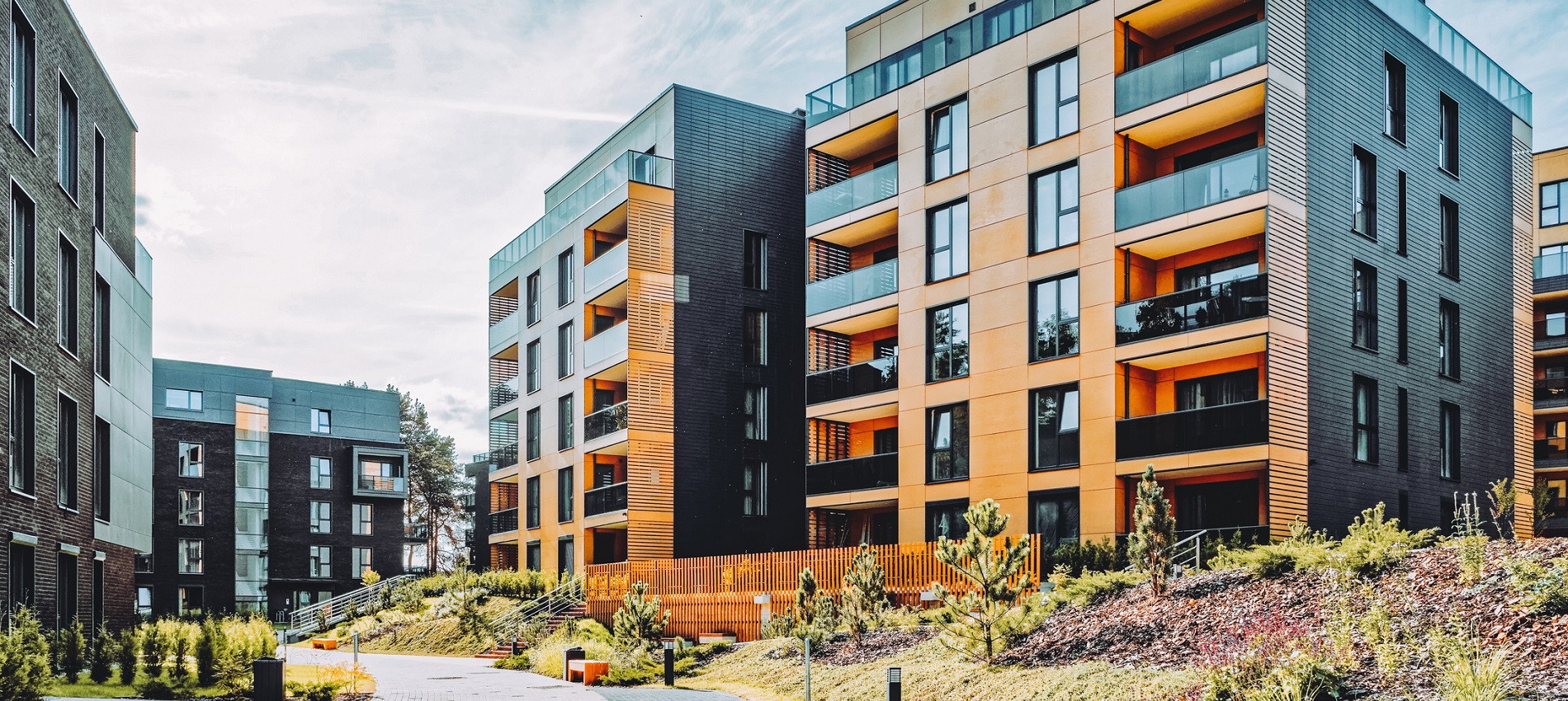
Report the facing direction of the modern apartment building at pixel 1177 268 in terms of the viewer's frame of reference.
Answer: facing the viewer and to the left of the viewer

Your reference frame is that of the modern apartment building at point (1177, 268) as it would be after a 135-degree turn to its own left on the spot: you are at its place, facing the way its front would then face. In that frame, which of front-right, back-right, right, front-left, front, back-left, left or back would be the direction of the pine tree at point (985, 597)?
right

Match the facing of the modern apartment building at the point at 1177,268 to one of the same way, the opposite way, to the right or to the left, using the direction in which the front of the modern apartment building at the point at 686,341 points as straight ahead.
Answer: the same way

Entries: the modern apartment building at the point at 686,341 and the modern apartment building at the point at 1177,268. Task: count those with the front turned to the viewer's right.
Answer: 0

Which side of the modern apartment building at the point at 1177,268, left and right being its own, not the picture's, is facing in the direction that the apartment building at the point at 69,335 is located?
front

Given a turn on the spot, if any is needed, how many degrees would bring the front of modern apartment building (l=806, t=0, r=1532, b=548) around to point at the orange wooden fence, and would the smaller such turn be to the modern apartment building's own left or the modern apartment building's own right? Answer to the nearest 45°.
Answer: approximately 45° to the modern apartment building's own right
